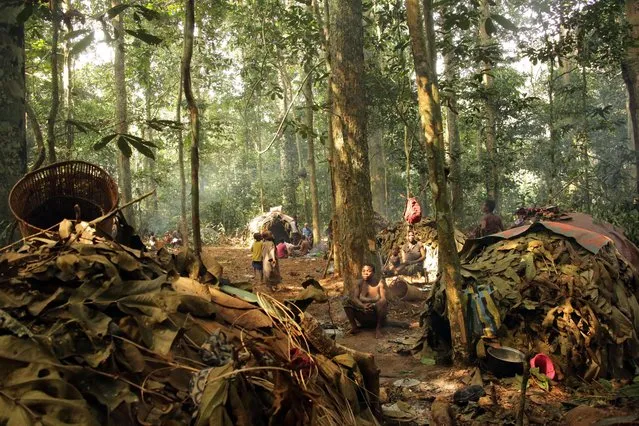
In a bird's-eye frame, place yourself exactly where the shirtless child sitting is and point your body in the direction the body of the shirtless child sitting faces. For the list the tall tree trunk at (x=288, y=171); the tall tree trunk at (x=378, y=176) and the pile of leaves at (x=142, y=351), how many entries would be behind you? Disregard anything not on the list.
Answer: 2

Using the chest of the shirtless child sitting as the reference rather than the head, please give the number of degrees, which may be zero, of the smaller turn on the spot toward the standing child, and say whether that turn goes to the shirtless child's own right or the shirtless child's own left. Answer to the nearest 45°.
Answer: approximately 135° to the shirtless child's own right

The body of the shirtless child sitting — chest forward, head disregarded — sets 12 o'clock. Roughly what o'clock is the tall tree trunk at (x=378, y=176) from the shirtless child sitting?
The tall tree trunk is roughly at 6 o'clock from the shirtless child sitting.

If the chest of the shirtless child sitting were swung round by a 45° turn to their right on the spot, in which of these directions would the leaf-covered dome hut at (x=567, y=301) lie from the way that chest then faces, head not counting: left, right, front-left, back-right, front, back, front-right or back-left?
left

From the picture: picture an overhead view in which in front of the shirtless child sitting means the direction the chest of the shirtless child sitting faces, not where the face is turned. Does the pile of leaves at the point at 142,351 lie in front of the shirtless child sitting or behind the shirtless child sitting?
in front

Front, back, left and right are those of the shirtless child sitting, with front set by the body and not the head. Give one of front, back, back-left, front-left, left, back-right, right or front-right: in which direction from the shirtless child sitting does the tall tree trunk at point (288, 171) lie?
back

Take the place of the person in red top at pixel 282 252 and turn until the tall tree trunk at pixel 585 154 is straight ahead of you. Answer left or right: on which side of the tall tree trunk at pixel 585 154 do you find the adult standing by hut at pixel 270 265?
right

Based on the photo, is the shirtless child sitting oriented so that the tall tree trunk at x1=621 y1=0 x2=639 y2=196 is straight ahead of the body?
no

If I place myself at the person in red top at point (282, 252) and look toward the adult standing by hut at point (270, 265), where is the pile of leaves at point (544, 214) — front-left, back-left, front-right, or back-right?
front-left

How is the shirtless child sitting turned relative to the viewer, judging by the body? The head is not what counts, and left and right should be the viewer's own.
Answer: facing the viewer

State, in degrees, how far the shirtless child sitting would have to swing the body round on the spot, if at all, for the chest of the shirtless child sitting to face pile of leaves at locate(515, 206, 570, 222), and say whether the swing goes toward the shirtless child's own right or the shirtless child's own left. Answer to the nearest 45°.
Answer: approximately 90° to the shirtless child's own left

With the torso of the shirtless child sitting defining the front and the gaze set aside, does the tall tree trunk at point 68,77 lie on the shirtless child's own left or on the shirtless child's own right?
on the shirtless child's own right
